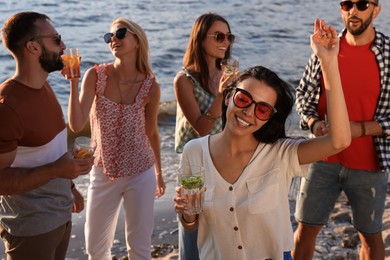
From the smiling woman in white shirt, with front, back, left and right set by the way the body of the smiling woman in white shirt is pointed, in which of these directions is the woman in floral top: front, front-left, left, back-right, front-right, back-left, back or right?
back-right

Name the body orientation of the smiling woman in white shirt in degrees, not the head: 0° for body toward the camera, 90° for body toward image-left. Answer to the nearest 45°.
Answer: approximately 0°

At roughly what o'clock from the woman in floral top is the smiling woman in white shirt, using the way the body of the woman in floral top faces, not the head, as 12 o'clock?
The smiling woman in white shirt is roughly at 11 o'clock from the woman in floral top.

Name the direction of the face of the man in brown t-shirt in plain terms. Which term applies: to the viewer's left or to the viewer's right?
to the viewer's right

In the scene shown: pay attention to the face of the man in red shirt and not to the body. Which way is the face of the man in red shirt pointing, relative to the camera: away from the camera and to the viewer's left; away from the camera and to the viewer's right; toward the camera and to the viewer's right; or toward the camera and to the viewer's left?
toward the camera and to the viewer's left

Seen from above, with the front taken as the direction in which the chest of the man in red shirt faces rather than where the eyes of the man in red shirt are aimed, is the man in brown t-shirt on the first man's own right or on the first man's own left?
on the first man's own right

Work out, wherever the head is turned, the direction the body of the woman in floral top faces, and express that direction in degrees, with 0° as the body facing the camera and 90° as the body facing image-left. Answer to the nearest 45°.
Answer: approximately 0°

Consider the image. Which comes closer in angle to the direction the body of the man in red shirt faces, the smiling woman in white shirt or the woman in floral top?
the smiling woman in white shirt

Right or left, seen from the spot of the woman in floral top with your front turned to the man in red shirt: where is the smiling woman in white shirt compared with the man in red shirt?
right

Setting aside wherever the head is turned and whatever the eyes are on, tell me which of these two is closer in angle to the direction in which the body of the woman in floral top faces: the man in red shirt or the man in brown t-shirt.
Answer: the man in brown t-shirt

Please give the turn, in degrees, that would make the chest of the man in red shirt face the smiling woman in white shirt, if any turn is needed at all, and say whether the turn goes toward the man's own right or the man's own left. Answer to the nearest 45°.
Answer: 0° — they already face them

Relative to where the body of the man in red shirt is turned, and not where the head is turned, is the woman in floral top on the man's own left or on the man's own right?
on the man's own right

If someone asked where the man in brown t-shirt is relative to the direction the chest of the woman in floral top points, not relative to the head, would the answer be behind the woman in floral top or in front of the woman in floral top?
in front

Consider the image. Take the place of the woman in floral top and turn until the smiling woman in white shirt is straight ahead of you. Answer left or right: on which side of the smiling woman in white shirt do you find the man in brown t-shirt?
right
